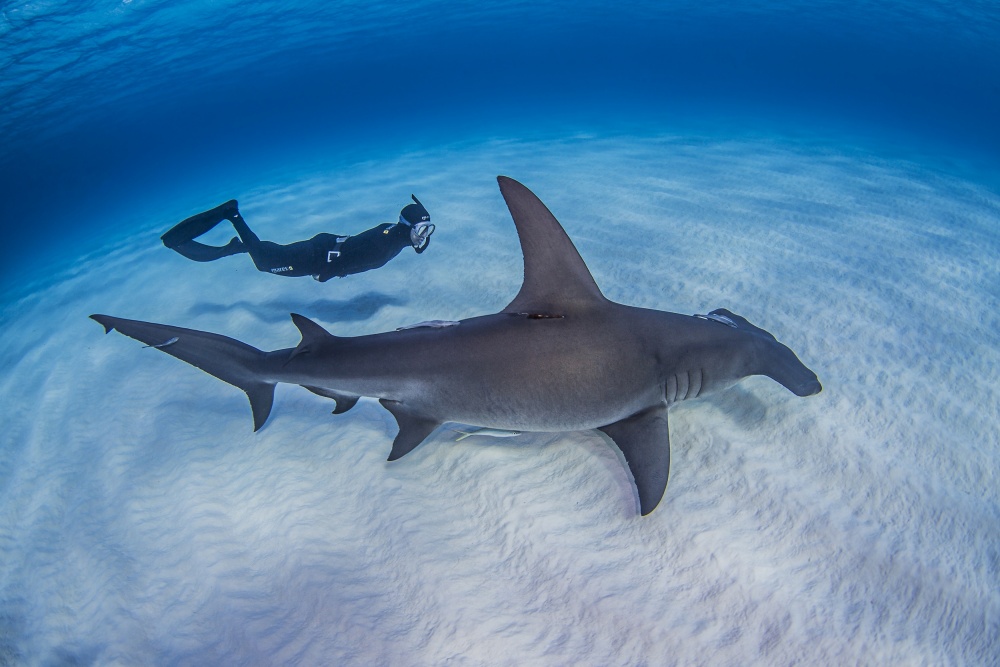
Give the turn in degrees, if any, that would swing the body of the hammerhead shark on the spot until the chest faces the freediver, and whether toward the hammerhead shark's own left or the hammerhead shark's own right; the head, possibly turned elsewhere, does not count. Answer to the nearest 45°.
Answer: approximately 135° to the hammerhead shark's own left

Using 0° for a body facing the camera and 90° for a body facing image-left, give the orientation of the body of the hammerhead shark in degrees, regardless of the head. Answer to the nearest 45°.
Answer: approximately 270°
